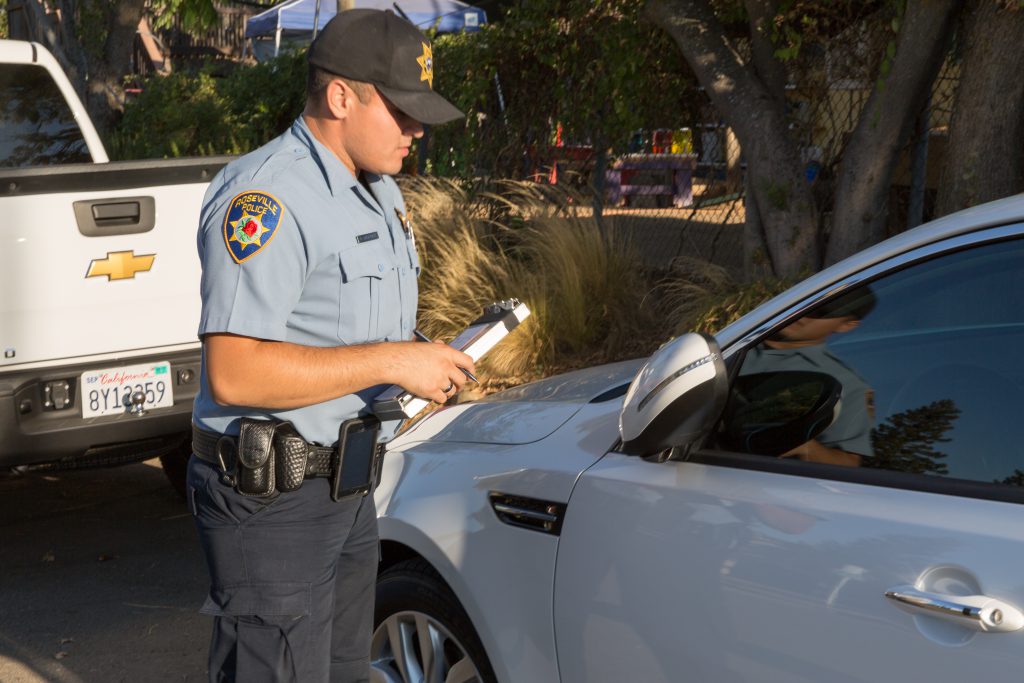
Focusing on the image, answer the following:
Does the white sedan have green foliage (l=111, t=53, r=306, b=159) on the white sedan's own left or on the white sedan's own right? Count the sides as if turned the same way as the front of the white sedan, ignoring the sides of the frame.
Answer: on the white sedan's own right

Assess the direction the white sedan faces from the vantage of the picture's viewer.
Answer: facing to the left of the viewer

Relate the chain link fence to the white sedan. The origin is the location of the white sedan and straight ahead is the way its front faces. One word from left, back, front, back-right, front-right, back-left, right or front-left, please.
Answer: right

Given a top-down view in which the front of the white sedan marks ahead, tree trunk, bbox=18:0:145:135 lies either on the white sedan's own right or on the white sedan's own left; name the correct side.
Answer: on the white sedan's own right

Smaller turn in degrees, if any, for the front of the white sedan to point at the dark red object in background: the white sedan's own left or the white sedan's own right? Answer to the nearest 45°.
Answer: approximately 90° to the white sedan's own right

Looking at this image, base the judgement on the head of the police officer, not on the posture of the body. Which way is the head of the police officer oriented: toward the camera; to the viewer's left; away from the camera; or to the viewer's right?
to the viewer's right
